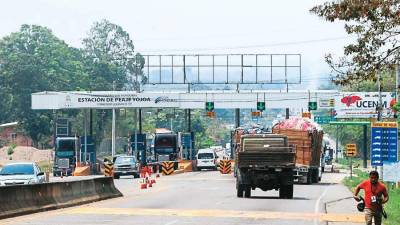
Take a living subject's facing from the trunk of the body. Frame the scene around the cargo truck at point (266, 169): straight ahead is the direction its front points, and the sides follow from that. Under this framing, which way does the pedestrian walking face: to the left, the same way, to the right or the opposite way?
the opposite way

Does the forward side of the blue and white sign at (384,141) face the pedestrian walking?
yes

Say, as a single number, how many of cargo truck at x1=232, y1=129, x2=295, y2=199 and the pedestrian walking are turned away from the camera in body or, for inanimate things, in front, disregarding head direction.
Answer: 1

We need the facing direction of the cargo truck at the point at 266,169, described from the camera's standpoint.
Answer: facing away from the viewer

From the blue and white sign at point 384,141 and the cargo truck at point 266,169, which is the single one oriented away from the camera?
the cargo truck

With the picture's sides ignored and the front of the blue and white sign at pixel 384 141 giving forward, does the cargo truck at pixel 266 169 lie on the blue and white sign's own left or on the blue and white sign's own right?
on the blue and white sign's own right

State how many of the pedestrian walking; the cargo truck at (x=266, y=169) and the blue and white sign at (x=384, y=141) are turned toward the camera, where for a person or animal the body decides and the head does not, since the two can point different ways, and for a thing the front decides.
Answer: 2

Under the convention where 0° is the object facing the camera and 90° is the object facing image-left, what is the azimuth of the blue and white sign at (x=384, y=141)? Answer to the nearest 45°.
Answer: approximately 0°

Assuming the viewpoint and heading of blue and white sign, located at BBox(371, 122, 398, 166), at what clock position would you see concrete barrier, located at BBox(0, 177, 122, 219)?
The concrete barrier is roughly at 2 o'clock from the blue and white sign.

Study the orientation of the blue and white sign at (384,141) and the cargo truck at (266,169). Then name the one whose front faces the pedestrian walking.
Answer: the blue and white sign

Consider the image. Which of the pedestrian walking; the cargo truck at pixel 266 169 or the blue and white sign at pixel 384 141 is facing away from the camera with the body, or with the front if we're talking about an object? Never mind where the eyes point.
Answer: the cargo truck

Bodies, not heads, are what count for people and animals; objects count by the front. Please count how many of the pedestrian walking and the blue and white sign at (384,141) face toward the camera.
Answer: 2
